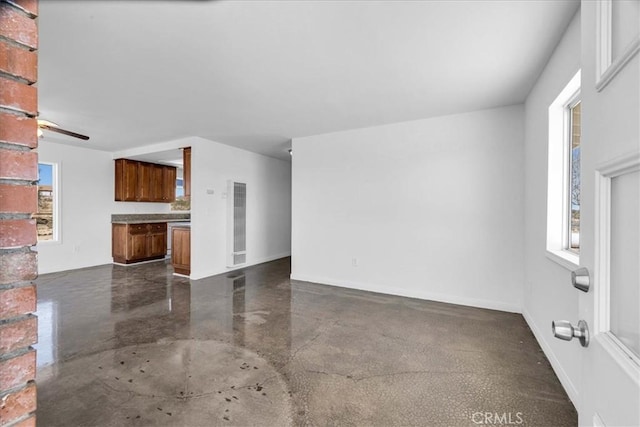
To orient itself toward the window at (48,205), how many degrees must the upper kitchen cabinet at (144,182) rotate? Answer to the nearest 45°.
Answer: approximately 135° to its right

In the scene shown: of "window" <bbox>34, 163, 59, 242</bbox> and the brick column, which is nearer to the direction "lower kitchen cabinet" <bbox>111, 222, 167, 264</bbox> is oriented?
the brick column

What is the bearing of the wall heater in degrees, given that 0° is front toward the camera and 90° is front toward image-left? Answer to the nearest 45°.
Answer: approximately 315°

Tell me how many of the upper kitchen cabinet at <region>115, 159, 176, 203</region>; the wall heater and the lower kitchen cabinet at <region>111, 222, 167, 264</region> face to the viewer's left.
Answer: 0

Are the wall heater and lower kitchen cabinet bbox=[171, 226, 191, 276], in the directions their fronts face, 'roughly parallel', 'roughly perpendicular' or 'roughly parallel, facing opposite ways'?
roughly perpendicular

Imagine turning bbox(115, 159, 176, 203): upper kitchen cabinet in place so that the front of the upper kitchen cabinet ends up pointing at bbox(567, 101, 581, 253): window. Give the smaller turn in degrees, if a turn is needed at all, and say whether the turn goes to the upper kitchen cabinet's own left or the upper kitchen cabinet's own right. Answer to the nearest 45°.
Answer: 0° — it already faces it

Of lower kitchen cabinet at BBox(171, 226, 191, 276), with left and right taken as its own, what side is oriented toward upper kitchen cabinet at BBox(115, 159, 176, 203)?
right

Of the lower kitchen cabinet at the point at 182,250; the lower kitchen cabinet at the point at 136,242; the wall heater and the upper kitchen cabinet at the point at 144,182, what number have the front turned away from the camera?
0

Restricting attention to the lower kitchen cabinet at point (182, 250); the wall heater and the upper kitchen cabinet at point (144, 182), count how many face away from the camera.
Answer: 0

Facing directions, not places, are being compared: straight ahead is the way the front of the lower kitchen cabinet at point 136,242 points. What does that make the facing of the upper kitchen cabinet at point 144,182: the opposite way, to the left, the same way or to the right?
the same way

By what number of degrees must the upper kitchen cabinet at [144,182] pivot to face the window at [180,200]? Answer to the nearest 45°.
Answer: approximately 90° to its left

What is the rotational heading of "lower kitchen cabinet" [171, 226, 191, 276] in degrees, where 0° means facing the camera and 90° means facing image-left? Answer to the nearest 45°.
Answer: approximately 45°

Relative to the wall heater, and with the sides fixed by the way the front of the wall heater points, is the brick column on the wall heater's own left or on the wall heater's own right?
on the wall heater's own right

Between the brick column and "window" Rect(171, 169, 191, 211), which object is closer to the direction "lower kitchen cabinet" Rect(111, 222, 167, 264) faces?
the brick column

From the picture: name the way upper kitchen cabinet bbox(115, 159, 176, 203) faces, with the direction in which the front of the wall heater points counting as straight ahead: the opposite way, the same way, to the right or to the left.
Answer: the same way

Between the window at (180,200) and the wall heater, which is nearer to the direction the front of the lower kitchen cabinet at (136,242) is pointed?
the wall heater
